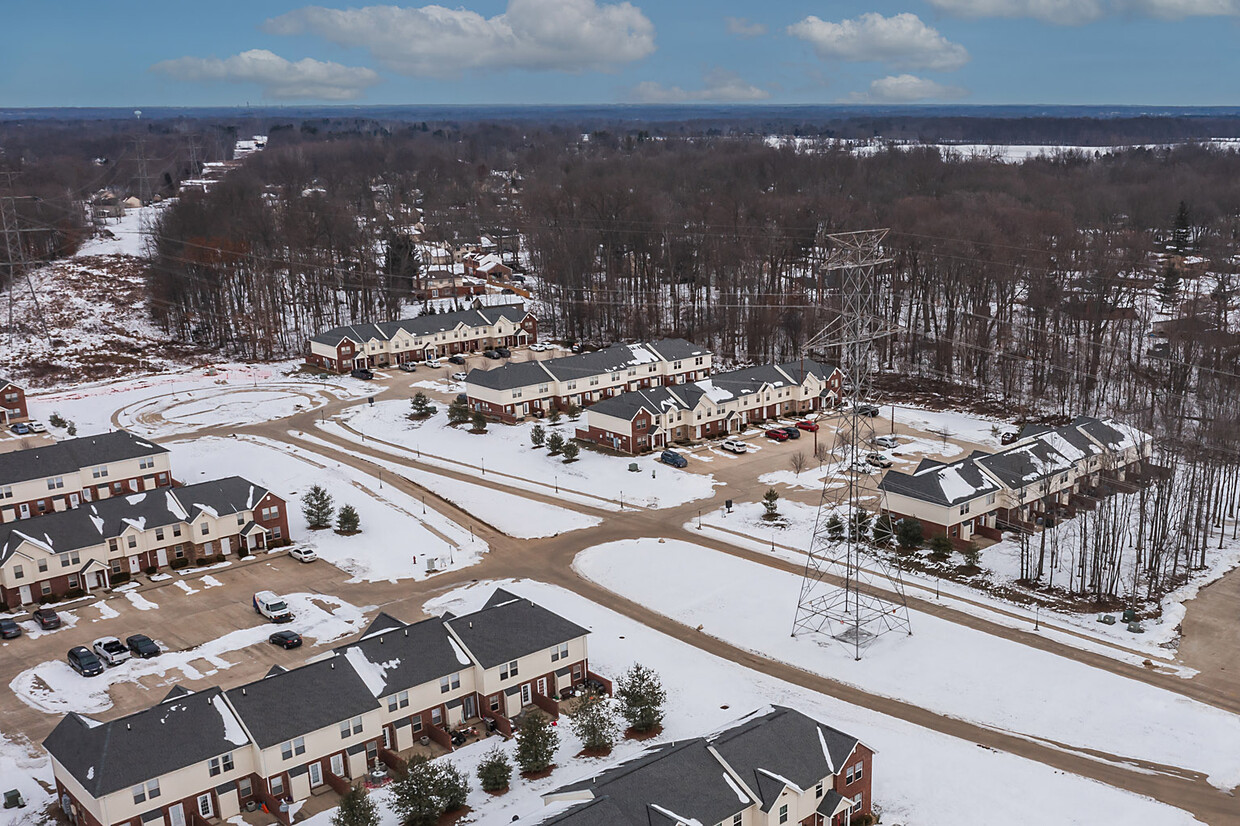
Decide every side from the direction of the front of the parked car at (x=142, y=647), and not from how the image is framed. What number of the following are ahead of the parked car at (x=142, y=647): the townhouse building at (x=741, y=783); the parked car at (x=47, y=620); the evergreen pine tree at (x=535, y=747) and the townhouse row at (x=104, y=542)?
2

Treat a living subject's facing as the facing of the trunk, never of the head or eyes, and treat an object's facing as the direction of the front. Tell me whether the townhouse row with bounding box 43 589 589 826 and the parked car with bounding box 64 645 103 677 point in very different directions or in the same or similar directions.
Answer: very different directions

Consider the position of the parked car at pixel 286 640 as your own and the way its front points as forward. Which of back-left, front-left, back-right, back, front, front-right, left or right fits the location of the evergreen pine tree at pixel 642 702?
back

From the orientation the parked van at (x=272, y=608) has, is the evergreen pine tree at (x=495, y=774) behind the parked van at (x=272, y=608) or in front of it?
in front

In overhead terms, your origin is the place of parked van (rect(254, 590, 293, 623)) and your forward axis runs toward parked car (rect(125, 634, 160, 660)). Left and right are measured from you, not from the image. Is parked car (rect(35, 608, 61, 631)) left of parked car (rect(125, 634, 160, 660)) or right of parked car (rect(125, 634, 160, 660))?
right

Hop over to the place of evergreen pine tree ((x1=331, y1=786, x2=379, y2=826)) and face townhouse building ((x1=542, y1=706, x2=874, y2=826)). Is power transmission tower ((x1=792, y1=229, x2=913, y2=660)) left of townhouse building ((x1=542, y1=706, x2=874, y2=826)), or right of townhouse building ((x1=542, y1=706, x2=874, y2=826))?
left

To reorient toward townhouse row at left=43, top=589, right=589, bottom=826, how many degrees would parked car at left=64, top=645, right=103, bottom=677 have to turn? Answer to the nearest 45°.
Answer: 0° — it already faces it
